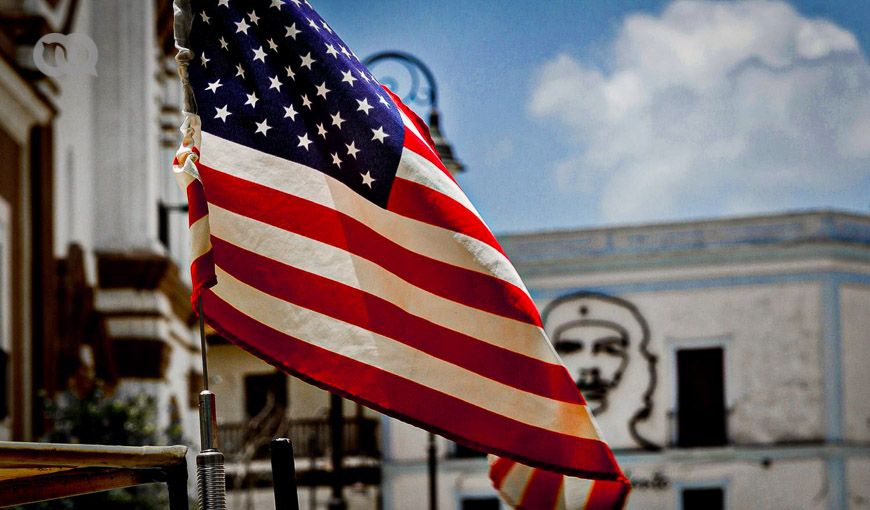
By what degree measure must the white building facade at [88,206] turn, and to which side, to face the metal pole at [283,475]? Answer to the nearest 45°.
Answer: approximately 45° to its right

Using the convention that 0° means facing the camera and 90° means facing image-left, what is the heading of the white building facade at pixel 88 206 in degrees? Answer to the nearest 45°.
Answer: approximately 315°
